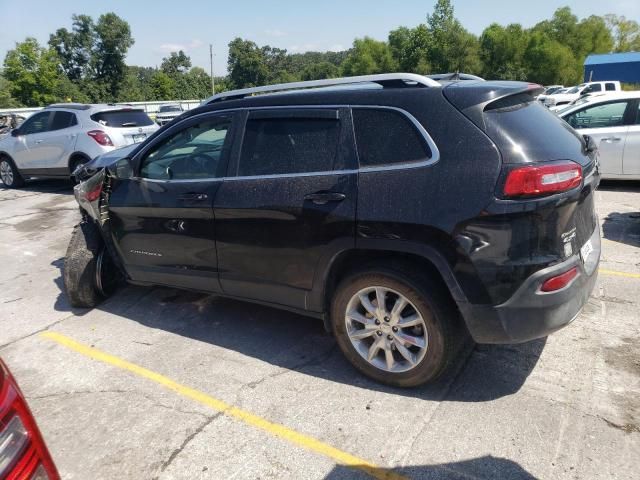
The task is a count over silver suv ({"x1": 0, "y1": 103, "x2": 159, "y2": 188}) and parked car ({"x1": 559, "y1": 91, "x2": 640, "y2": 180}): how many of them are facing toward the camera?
0

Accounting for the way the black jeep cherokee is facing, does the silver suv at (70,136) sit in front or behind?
in front

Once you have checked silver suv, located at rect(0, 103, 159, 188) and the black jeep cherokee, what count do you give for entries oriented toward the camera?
0

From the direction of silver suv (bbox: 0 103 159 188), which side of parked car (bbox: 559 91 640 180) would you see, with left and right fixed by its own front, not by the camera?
front

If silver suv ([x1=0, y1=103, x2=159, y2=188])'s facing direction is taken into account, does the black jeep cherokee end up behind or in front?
behind

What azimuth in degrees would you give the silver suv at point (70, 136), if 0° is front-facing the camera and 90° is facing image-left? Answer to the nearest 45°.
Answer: approximately 135°

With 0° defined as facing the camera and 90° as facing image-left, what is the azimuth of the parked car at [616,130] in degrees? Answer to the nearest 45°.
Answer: approximately 90°

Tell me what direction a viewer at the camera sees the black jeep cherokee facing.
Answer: facing away from the viewer and to the left of the viewer

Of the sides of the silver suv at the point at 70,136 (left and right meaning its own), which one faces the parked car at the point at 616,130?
back

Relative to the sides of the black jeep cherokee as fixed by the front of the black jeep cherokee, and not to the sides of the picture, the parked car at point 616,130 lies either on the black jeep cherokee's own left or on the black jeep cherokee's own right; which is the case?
on the black jeep cherokee's own right
